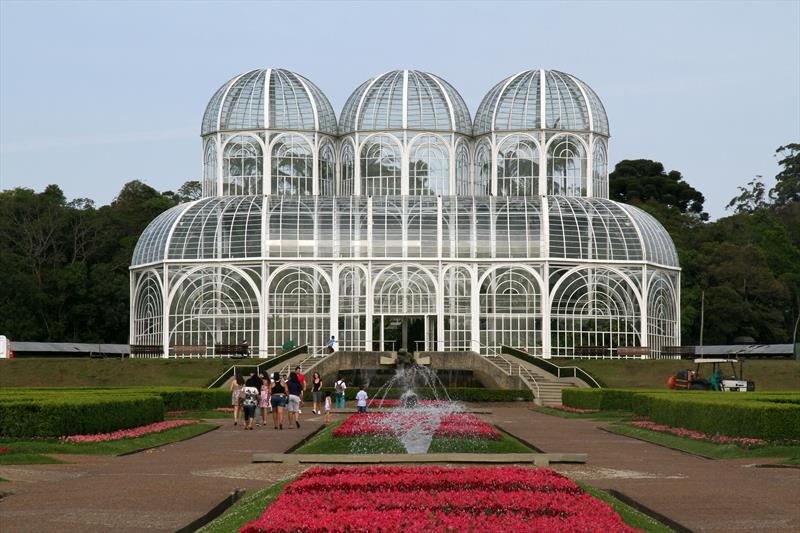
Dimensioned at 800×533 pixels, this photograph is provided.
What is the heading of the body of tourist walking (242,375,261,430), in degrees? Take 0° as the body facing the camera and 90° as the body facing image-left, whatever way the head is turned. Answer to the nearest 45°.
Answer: approximately 180°

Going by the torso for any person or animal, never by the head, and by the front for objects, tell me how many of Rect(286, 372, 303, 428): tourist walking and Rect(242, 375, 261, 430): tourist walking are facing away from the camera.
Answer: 2

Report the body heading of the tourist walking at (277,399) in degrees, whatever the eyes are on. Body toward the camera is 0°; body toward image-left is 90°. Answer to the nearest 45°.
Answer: approximately 180°

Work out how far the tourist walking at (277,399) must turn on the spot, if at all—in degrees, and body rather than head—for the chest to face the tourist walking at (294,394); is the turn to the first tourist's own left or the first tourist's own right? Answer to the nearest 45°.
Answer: approximately 45° to the first tourist's own right

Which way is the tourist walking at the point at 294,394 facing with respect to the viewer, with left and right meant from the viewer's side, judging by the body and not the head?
facing away from the viewer

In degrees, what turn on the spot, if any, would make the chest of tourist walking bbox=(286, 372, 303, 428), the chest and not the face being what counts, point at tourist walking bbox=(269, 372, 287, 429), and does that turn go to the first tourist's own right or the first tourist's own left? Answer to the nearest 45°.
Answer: approximately 135° to the first tourist's own left

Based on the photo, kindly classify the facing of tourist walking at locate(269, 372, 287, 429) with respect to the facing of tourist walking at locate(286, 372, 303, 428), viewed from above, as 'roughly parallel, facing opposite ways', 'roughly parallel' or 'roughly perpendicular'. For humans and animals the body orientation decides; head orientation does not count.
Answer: roughly parallel

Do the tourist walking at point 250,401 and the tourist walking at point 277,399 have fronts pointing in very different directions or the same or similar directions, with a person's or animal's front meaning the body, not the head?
same or similar directions

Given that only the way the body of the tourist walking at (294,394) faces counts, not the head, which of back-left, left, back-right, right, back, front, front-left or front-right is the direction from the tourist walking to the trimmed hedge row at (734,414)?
back-right

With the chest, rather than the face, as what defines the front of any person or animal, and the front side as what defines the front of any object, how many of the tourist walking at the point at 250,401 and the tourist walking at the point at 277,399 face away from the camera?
2

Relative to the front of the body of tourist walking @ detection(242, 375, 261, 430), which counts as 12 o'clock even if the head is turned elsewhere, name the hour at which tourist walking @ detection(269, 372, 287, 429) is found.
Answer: tourist walking @ detection(269, 372, 287, 429) is roughly at 4 o'clock from tourist walking @ detection(242, 375, 261, 430).

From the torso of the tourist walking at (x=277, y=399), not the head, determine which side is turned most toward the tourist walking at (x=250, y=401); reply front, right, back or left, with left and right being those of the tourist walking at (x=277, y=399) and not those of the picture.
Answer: left

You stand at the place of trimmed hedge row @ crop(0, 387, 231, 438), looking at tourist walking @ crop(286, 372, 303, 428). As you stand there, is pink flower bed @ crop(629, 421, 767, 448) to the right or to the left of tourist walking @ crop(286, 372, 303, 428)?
right

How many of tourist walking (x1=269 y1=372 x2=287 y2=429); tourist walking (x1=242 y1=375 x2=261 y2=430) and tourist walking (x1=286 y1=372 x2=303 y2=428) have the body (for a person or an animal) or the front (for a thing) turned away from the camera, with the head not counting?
3
